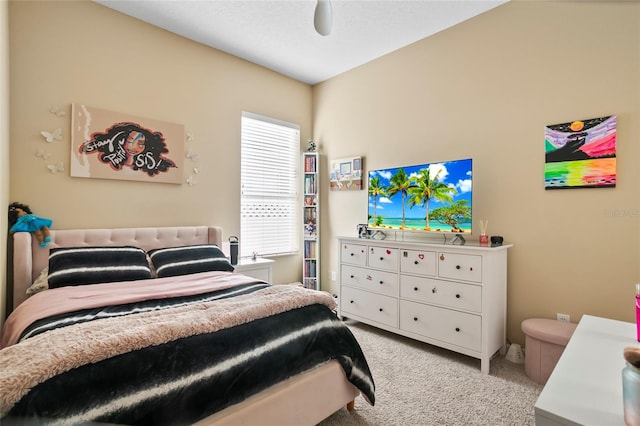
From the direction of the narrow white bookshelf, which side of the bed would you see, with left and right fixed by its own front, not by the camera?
left

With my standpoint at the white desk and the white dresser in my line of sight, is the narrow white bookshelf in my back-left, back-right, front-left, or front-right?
front-left

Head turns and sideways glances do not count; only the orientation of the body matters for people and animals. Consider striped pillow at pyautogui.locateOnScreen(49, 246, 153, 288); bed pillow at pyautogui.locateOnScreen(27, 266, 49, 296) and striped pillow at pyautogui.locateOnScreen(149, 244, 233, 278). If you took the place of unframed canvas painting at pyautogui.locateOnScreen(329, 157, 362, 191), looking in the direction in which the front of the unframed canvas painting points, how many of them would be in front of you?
3

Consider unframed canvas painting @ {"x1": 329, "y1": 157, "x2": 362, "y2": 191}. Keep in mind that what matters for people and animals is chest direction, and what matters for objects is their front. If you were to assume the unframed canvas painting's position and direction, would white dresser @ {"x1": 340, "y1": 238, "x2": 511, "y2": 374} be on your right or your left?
on your left

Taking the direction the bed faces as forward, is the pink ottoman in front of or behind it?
in front

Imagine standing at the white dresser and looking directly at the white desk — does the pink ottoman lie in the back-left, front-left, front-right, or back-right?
front-left

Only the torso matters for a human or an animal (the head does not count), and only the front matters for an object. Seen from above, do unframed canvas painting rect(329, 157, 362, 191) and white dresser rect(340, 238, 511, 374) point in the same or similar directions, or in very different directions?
same or similar directions

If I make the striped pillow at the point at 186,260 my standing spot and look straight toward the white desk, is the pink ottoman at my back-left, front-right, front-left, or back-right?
front-left

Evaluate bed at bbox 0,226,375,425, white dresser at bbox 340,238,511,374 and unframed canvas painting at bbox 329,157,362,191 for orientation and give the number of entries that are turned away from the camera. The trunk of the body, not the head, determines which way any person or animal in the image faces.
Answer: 0

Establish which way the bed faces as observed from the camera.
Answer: facing the viewer and to the right of the viewer

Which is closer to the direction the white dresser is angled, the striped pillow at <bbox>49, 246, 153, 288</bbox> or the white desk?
the striped pillow

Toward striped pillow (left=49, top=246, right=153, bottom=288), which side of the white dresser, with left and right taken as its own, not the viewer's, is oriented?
front

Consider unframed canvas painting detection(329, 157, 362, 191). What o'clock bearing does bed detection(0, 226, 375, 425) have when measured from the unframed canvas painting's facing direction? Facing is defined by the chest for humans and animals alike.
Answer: The bed is roughly at 11 o'clock from the unframed canvas painting.

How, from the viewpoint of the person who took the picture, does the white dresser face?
facing the viewer and to the left of the viewer

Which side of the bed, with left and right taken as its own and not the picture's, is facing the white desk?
front

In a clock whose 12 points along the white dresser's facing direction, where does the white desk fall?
The white desk is roughly at 10 o'clock from the white dresser.

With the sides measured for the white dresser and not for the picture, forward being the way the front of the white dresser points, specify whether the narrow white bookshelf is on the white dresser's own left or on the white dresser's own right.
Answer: on the white dresser's own right

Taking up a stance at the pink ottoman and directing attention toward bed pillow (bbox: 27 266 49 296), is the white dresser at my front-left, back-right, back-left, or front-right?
front-right
